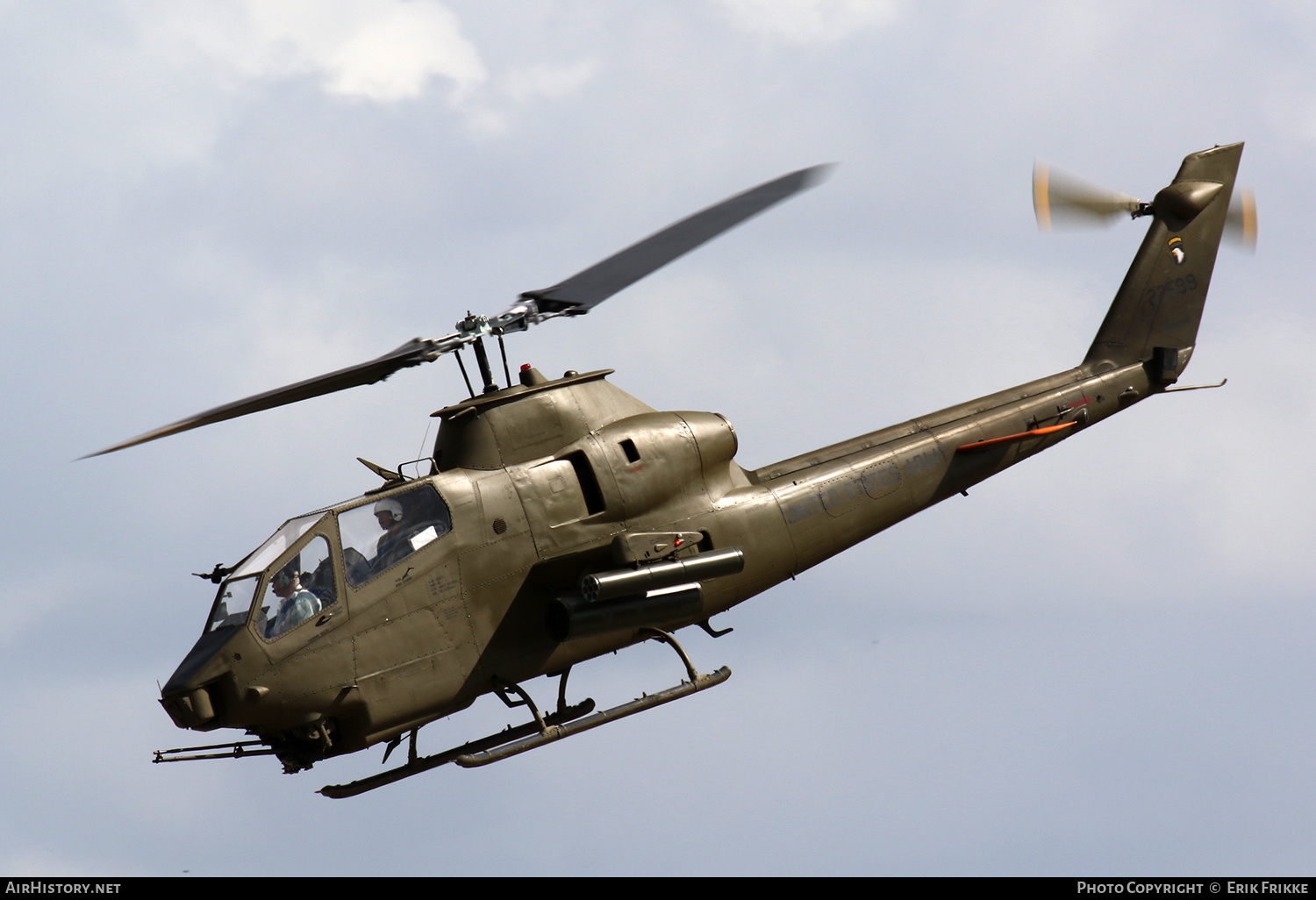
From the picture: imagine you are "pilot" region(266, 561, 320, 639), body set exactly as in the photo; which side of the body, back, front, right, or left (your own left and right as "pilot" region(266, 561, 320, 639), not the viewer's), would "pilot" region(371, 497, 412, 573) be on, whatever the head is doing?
back

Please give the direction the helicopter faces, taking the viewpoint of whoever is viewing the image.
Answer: facing the viewer and to the left of the viewer

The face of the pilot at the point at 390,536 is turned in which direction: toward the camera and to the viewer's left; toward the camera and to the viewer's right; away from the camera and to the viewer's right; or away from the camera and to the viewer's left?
toward the camera and to the viewer's left

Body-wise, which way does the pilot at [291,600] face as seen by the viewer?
to the viewer's left
